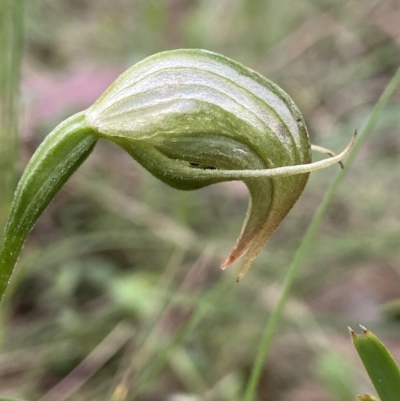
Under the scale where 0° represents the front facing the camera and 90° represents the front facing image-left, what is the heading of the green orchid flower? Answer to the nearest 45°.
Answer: approximately 270°
